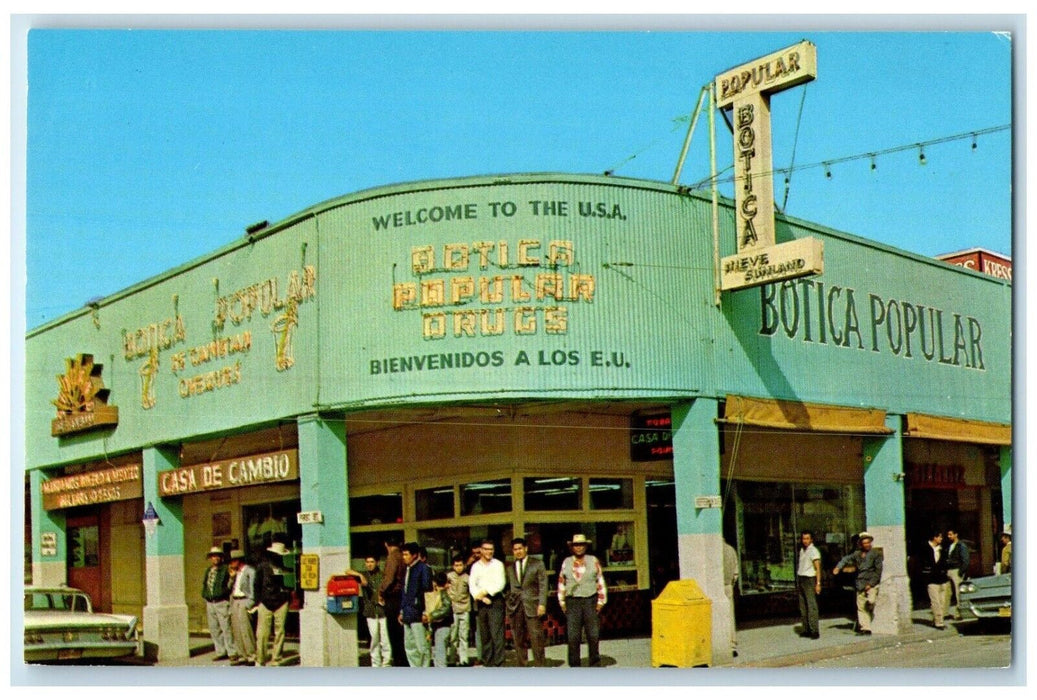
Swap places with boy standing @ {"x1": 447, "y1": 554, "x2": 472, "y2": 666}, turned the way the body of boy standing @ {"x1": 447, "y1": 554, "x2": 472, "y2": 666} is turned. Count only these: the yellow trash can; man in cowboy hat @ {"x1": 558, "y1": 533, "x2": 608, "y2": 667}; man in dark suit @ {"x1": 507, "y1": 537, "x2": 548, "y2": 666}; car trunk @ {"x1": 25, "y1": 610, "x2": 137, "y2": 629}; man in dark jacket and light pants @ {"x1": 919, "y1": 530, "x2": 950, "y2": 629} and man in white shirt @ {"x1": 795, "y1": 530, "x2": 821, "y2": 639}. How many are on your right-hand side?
1

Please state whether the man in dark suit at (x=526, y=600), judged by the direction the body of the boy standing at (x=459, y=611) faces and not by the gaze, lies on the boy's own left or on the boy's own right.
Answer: on the boy's own left

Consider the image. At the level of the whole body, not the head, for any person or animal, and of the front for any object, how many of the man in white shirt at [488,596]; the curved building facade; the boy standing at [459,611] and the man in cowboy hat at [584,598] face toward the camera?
4

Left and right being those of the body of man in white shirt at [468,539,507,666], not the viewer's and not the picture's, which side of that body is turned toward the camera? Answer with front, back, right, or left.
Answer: front

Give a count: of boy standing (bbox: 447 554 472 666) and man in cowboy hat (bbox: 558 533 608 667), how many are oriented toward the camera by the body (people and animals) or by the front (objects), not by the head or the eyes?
2

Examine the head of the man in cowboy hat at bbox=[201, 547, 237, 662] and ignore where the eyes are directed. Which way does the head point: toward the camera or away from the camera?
toward the camera

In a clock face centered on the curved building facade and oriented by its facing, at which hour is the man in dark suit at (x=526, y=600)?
The man in dark suit is roughly at 12 o'clock from the curved building facade.

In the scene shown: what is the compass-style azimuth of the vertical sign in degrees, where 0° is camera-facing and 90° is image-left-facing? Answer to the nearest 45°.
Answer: approximately 45°

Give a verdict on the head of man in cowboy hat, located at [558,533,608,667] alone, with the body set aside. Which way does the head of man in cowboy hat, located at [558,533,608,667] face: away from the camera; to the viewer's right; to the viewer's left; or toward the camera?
toward the camera

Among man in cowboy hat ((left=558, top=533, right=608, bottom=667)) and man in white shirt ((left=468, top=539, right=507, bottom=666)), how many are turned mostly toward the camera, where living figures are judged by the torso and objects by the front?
2

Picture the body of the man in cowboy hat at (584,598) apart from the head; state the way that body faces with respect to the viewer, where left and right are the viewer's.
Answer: facing the viewer

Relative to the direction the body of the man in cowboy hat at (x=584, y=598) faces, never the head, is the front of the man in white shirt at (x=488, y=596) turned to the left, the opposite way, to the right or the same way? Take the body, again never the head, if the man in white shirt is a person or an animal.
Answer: the same way

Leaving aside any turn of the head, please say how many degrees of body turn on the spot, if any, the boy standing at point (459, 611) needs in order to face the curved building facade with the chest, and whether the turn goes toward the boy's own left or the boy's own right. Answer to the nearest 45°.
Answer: approximately 180°

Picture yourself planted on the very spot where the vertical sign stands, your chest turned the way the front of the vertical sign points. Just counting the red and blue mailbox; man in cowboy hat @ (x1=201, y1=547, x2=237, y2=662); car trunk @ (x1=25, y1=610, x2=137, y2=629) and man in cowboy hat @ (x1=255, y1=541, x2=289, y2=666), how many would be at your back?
0

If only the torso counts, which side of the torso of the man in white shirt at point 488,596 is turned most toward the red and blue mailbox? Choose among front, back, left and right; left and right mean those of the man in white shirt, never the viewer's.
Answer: right
